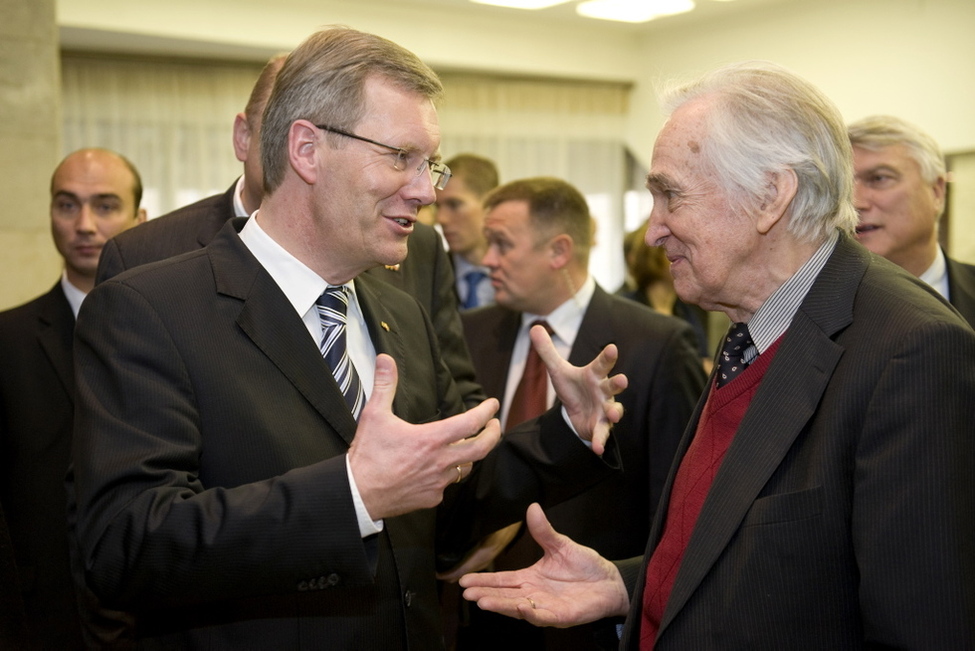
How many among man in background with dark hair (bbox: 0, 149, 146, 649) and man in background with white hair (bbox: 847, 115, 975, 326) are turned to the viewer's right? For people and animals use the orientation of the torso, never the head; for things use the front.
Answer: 0

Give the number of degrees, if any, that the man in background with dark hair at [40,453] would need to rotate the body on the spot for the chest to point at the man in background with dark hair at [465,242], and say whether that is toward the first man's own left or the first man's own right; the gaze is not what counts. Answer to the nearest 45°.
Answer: approximately 135° to the first man's own left

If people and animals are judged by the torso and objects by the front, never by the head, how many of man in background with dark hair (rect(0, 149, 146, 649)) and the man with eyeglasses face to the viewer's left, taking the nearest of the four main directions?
0

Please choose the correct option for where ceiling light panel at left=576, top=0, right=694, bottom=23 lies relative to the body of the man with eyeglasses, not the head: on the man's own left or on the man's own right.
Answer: on the man's own left

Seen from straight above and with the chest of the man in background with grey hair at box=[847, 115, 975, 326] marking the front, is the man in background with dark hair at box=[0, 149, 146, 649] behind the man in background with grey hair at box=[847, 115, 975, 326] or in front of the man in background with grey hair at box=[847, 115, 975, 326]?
in front

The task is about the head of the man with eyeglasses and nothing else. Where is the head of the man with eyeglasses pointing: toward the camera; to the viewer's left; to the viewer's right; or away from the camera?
to the viewer's right

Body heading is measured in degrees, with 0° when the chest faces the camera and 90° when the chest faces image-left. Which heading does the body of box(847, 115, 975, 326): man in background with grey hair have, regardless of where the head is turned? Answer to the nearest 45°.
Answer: approximately 45°

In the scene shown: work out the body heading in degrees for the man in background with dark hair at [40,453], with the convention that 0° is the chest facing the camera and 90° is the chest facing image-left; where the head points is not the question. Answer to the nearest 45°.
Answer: approximately 0°

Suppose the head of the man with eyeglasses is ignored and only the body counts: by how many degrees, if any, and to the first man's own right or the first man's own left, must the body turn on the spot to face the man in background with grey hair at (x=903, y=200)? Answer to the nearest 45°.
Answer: approximately 90° to the first man's own left

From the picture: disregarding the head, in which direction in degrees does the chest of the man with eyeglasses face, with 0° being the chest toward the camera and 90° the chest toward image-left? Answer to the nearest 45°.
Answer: approximately 315°

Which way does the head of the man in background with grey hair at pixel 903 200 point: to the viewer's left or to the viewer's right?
to the viewer's left

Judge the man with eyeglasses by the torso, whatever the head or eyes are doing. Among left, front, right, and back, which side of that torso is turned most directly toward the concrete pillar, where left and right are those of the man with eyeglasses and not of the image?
back
